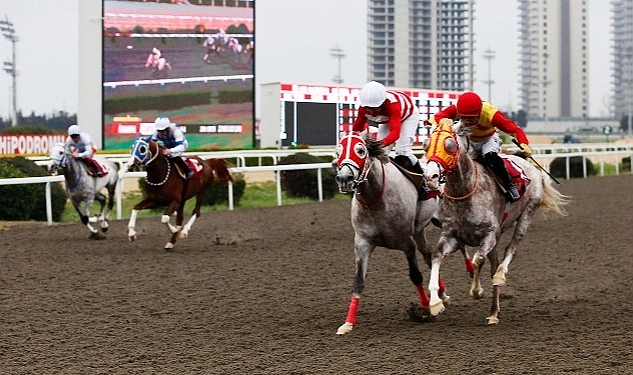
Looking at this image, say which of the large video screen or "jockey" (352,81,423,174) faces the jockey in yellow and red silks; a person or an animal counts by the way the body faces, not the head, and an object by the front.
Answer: the large video screen

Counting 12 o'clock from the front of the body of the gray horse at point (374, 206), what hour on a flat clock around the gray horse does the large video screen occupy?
The large video screen is roughly at 4 o'clock from the gray horse.

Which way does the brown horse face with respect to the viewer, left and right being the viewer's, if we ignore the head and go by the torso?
facing the viewer and to the left of the viewer

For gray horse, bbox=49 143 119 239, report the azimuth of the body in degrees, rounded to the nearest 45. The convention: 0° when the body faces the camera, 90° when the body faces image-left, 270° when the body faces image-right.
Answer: approximately 45°

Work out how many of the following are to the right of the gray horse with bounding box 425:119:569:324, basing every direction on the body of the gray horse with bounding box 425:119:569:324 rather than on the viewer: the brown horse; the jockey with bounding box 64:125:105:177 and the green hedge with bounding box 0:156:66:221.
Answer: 3

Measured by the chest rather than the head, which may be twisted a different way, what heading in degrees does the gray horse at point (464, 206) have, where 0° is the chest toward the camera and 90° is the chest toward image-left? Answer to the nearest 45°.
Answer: approximately 45°

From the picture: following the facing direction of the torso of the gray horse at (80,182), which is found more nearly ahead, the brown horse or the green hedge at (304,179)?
the brown horse

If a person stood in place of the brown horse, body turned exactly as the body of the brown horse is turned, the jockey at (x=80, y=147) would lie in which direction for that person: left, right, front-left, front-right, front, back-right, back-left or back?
right

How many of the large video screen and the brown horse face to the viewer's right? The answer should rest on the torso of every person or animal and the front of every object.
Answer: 0

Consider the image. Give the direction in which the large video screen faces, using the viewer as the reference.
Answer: facing the viewer

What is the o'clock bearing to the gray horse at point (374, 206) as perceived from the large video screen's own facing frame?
The gray horse is roughly at 12 o'clock from the large video screen.

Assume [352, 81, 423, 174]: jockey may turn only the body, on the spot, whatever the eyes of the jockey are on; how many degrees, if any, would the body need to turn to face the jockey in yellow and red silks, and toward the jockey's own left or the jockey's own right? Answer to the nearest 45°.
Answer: approximately 135° to the jockey's own left

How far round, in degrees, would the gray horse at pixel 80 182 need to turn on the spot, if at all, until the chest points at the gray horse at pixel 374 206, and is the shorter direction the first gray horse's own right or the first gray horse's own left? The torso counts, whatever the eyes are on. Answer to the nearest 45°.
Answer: approximately 45° to the first gray horse's own left
